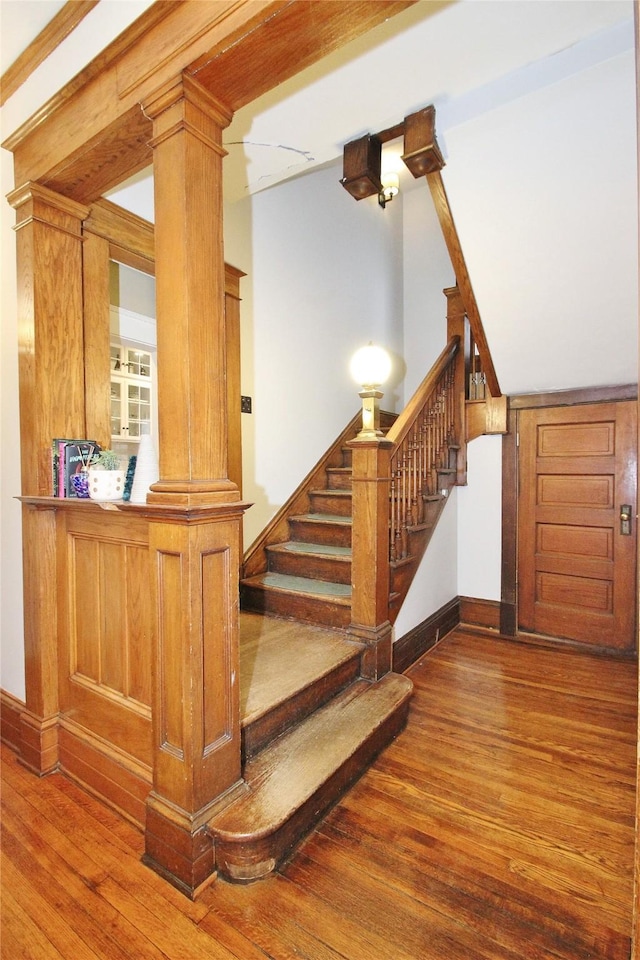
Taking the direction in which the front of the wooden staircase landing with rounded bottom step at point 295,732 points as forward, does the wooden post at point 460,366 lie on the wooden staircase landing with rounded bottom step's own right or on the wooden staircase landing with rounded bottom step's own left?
on the wooden staircase landing with rounded bottom step's own left

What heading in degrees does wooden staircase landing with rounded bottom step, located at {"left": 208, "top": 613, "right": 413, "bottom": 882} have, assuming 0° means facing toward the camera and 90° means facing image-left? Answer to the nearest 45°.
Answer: approximately 315°
